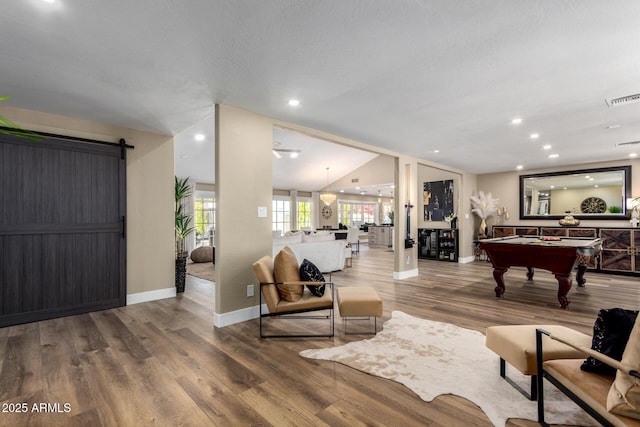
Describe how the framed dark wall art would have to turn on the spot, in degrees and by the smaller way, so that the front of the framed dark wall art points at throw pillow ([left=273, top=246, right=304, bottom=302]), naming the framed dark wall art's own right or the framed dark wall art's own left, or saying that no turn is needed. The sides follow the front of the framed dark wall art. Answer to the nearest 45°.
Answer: approximately 45° to the framed dark wall art's own right

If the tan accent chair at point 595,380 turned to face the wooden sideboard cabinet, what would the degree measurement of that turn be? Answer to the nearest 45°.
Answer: approximately 45° to its right

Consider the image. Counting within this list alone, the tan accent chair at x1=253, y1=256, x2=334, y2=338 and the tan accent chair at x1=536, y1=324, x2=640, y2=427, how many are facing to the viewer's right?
1

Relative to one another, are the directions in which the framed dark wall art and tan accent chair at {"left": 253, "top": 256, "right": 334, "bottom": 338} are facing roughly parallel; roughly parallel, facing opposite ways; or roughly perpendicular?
roughly perpendicular

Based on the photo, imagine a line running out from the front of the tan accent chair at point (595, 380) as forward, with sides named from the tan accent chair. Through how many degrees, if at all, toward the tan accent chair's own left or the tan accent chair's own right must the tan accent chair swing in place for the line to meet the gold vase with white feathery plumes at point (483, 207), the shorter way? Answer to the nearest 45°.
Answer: approximately 45° to the tan accent chair's own right

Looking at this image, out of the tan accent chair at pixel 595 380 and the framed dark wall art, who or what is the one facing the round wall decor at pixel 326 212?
the tan accent chair

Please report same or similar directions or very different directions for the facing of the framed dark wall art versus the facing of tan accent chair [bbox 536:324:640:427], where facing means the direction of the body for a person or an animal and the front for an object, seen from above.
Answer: very different directions

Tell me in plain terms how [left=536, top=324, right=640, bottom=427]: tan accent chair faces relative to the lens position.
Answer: facing away from the viewer and to the left of the viewer

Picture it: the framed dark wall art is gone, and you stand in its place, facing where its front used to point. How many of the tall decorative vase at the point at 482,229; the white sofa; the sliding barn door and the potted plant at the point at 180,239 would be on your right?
3

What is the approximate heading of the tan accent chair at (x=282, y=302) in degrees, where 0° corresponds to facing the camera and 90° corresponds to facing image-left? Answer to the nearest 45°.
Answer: approximately 270°
